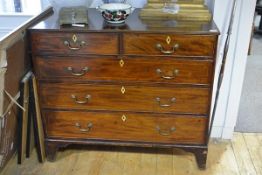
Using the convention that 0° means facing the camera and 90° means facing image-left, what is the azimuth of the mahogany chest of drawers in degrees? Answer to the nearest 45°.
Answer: approximately 0°
